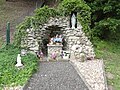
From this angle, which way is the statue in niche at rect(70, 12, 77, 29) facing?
toward the camera

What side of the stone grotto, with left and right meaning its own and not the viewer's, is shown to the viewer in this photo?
front
